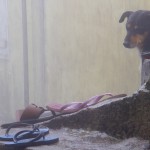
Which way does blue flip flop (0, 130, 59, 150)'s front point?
to the viewer's right
